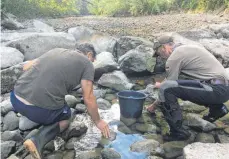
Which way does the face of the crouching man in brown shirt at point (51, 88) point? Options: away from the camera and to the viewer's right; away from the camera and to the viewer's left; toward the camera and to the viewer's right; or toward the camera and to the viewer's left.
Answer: away from the camera and to the viewer's right

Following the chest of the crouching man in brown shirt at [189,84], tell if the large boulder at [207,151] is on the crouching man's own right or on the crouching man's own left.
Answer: on the crouching man's own left

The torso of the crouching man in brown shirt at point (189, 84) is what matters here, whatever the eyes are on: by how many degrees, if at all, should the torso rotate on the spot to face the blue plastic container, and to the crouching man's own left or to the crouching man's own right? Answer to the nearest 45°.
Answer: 0° — they already face it

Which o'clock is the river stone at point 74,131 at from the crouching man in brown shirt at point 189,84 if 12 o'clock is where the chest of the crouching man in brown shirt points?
The river stone is roughly at 11 o'clock from the crouching man in brown shirt.

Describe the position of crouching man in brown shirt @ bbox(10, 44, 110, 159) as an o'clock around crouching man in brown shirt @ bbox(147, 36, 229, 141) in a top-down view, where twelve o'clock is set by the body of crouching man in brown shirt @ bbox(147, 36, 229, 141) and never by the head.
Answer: crouching man in brown shirt @ bbox(10, 44, 110, 159) is roughly at 11 o'clock from crouching man in brown shirt @ bbox(147, 36, 229, 141).

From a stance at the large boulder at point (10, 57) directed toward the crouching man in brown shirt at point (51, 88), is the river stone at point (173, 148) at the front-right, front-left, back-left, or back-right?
front-left

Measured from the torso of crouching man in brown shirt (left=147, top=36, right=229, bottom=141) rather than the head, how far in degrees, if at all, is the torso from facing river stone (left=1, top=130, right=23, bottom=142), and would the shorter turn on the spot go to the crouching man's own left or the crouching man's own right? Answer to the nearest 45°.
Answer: approximately 45° to the crouching man's own left

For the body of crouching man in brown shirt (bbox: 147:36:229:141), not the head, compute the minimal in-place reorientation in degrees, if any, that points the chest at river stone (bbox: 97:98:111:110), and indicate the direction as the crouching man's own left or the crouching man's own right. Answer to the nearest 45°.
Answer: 0° — they already face it

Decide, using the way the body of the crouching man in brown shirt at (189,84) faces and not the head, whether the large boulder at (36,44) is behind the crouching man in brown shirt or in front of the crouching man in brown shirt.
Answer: in front

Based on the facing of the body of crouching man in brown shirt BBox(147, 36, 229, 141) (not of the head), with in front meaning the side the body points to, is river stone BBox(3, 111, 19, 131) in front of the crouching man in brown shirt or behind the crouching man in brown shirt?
in front

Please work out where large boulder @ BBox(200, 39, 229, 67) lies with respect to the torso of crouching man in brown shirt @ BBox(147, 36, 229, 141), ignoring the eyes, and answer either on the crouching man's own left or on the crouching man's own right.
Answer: on the crouching man's own right

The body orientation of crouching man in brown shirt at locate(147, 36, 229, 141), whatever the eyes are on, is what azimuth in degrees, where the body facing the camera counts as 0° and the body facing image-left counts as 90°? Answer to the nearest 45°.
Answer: approximately 90°

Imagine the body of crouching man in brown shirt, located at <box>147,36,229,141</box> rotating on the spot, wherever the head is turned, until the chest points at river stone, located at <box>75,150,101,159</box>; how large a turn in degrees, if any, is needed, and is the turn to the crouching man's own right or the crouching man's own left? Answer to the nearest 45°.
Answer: approximately 45° to the crouching man's own left
